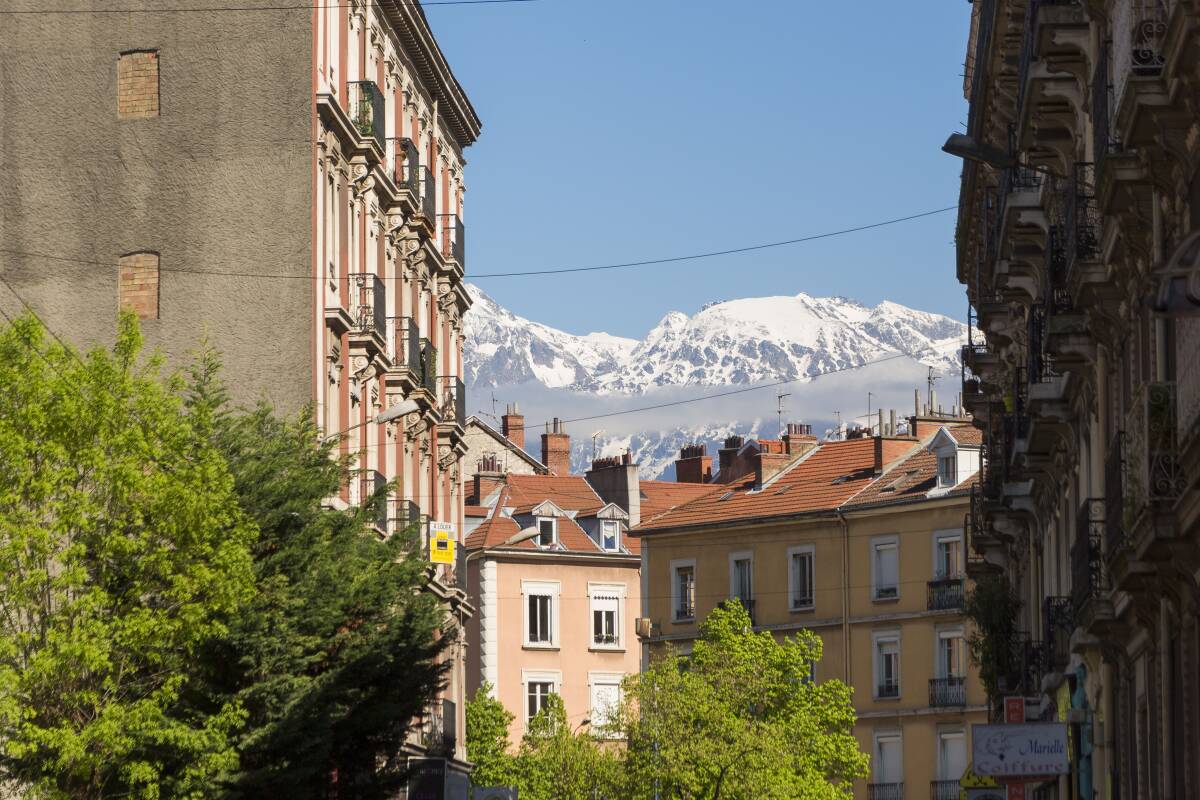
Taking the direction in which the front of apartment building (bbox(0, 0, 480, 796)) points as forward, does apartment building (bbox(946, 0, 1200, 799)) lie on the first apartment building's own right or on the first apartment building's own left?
on the first apartment building's own right

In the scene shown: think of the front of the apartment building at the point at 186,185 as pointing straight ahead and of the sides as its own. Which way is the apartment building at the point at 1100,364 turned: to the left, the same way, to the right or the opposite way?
the opposite way

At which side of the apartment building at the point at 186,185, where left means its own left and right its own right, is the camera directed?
right

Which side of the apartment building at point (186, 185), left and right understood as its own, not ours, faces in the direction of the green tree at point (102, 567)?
right

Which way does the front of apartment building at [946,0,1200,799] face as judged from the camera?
facing to the left of the viewer

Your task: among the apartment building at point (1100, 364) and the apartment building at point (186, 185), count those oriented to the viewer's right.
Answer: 1
